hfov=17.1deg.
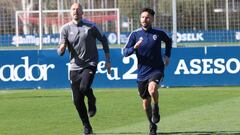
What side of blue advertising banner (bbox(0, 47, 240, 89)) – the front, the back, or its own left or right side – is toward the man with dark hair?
front

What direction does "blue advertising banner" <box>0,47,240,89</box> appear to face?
toward the camera
